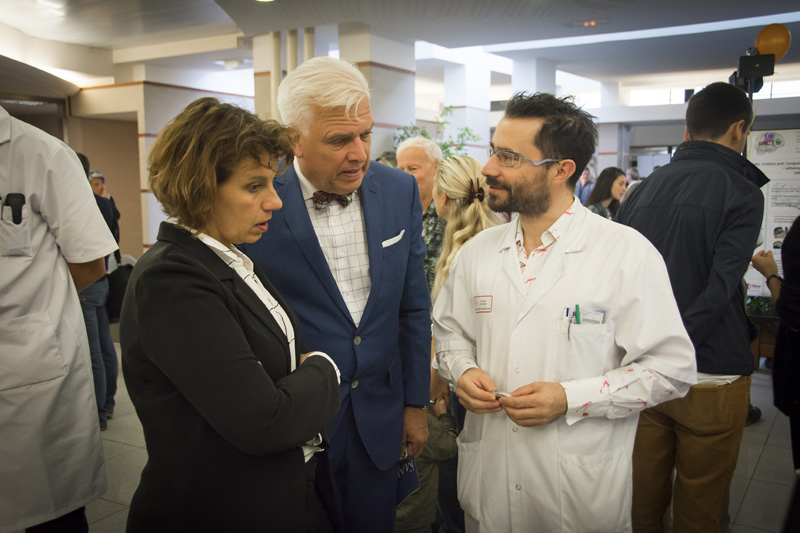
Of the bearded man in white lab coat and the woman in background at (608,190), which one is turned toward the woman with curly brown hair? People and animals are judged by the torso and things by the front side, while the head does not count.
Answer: the bearded man in white lab coat

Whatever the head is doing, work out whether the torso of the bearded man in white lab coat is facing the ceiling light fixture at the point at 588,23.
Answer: no

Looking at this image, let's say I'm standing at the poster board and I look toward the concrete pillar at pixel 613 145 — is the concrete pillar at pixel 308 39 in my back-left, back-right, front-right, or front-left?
front-left

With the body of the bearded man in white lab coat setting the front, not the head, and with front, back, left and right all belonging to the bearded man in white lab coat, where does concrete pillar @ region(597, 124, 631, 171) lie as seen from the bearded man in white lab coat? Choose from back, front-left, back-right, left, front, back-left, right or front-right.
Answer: back-right

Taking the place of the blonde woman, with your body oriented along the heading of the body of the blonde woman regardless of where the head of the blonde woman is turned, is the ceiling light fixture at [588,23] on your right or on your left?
on your right

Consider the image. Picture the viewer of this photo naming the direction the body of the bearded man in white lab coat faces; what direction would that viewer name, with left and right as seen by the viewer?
facing the viewer and to the left of the viewer

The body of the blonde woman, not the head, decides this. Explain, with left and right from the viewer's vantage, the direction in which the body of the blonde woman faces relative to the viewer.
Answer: facing away from the viewer and to the left of the viewer

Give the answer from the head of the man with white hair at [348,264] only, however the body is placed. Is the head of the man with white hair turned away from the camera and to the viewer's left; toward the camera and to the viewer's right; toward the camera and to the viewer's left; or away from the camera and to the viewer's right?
toward the camera and to the viewer's right

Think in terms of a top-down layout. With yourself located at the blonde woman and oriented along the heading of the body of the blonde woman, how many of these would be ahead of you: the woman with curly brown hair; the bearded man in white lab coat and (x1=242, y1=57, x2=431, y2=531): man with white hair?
0

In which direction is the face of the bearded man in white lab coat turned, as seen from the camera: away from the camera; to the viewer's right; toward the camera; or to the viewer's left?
to the viewer's left
